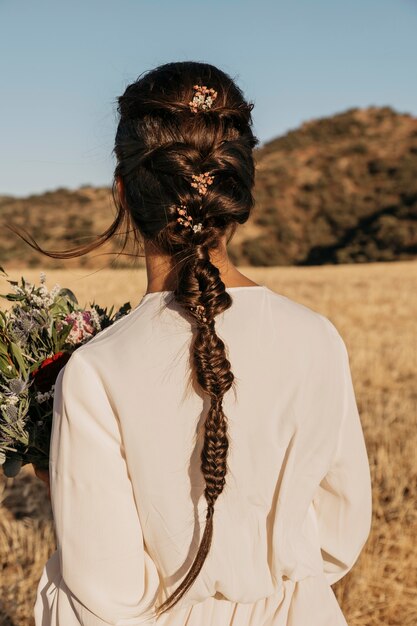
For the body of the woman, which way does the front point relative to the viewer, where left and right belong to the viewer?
facing away from the viewer

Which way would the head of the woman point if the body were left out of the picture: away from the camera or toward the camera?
away from the camera
